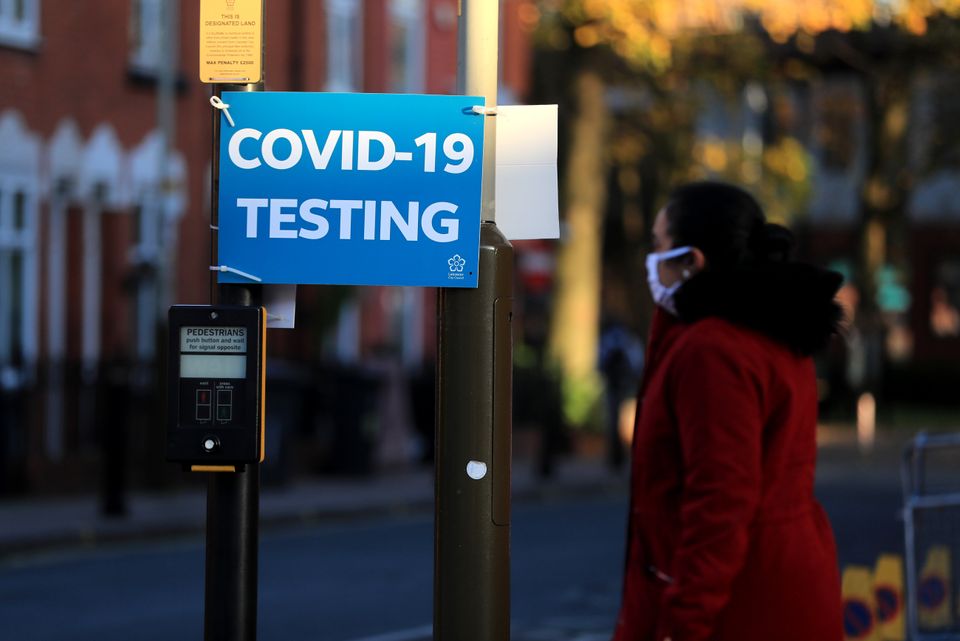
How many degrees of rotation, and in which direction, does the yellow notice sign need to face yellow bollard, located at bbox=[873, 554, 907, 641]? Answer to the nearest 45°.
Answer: approximately 135° to its left

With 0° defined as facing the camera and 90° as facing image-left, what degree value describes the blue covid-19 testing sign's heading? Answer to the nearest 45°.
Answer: approximately 0°

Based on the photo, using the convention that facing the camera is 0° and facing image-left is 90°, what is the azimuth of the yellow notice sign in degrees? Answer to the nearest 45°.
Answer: approximately 0°

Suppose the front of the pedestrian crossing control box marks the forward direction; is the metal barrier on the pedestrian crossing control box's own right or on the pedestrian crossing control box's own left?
on the pedestrian crossing control box's own left

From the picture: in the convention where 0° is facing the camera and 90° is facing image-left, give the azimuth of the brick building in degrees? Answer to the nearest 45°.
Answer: approximately 315°

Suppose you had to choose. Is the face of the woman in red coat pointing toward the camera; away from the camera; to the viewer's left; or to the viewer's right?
to the viewer's left

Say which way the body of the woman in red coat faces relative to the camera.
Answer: to the viewer's left

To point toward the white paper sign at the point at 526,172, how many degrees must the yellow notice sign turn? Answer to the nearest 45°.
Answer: approximately 90° to its left
